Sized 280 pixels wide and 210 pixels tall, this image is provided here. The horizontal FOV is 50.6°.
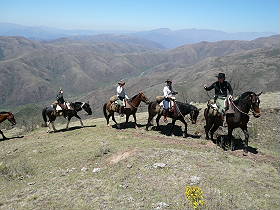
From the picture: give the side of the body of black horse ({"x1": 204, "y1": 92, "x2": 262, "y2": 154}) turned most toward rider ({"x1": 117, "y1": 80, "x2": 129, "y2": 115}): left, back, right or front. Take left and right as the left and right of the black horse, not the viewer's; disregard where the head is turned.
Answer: back

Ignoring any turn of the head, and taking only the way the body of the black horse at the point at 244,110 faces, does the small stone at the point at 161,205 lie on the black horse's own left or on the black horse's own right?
on the black horse's own right

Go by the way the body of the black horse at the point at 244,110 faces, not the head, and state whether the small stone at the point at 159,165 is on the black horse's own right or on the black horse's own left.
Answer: on the black horse's own right

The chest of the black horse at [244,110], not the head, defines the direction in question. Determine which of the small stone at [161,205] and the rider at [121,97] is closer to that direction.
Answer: the small stone

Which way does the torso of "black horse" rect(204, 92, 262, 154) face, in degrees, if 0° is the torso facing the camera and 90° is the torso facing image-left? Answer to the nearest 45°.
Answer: approximately 315°
